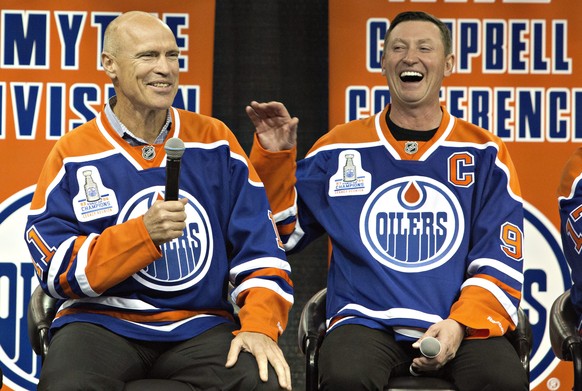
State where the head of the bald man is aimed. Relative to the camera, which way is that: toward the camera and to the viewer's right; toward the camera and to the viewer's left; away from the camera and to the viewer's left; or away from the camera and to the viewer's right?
toward the camera and to the viewer's right

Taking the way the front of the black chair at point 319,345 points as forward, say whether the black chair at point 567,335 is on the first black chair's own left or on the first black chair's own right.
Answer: on the first black chair's own left

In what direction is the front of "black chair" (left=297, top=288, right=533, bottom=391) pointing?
toward the camera
